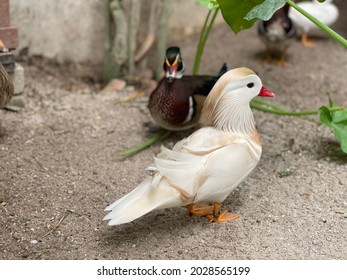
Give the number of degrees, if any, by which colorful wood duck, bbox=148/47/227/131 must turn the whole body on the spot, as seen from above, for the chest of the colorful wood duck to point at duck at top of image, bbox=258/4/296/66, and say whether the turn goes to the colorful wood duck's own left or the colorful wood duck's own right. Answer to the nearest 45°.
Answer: approximately 180°

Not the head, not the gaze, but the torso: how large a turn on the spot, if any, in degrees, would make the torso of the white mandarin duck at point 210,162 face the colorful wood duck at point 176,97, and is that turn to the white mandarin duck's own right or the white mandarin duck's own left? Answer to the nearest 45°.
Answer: approximately 90° to the white mandarin duck's own left

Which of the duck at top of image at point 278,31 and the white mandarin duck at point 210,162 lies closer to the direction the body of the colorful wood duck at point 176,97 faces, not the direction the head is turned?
the white mandarin duck

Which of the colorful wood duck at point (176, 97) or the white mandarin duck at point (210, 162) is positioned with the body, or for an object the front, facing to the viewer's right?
the white mandarin duck

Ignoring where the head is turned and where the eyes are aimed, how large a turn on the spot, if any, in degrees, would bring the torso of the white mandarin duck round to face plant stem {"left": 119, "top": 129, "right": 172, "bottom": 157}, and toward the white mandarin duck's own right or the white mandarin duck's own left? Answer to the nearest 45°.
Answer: approximately 135° to the white mandarin duck's own left

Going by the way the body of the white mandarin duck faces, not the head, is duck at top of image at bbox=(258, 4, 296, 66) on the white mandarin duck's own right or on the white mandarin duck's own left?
on the white mandarin duck's own left

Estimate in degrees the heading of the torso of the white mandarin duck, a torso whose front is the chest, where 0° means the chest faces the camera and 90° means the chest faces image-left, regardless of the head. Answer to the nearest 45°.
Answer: approximately 270°
